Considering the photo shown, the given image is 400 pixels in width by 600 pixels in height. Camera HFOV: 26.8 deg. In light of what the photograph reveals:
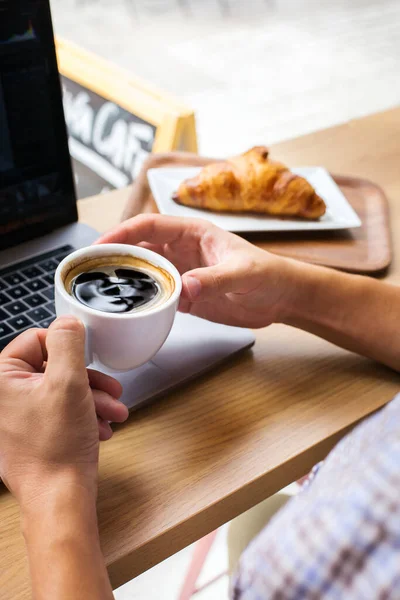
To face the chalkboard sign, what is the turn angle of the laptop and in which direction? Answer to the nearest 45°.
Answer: approximately 135° to its left

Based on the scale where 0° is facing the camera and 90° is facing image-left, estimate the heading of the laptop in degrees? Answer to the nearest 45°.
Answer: approximately 315°

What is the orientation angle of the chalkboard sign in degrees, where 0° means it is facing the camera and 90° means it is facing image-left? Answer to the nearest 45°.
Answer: approximately 45°
